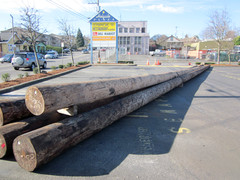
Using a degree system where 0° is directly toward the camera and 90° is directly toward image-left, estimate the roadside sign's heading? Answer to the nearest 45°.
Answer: approximately 0°

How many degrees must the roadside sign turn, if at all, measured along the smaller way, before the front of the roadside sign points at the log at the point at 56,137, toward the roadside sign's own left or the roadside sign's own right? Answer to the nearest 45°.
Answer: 0° — it already faces it

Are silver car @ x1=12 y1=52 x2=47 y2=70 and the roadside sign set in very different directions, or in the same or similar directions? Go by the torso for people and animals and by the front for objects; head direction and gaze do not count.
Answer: very different directions

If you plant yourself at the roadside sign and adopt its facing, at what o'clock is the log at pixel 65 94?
The log is roughly at 12 o'clock from the roadside sign.

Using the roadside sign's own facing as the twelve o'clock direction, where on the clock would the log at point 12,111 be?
The log is roughly at 12 o'clock from the roadside sign.

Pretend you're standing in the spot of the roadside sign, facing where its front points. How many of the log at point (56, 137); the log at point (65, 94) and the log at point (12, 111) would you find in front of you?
3
